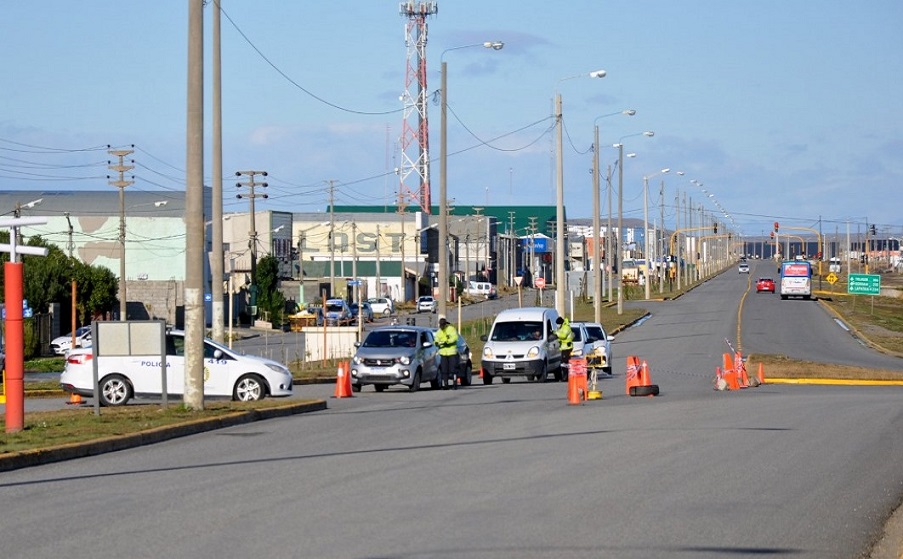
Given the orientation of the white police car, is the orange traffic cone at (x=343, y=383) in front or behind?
in front

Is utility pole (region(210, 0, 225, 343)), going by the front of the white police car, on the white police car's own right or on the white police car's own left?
on the white police car's own left

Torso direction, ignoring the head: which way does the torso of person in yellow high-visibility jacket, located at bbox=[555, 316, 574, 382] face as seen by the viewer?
to the viewer's left

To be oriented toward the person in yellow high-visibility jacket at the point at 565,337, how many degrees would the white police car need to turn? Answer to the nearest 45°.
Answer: approximately 45° to its left

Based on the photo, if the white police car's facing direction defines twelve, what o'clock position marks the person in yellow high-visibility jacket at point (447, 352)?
The person in yellow high-visibility jacket is roughly at 11 o'clock from the white police car.

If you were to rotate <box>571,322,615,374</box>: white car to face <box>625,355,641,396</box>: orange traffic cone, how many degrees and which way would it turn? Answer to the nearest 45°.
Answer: approximately 45° to its left

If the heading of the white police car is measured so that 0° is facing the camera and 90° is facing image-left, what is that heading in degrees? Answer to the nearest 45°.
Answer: approximately 270°

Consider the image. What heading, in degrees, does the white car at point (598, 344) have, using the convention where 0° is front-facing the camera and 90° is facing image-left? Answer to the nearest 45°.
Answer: approximately 45°

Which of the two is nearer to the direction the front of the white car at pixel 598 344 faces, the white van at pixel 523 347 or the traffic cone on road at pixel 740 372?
the white van

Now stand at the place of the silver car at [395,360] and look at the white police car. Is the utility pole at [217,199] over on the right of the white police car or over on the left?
right
